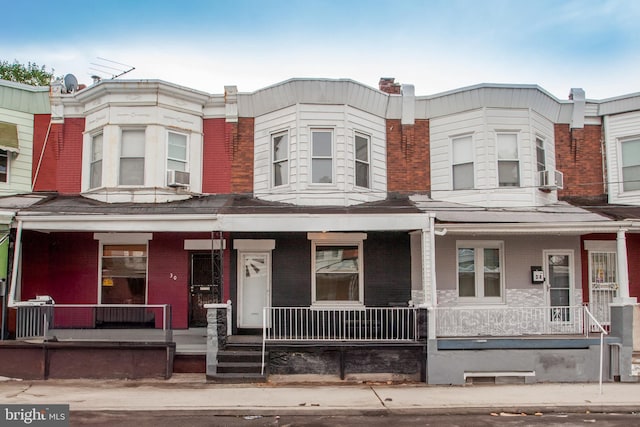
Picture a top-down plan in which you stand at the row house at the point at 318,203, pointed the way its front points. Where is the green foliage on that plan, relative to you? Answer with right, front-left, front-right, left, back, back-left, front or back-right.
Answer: back-right

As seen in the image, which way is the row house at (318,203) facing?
toward the camera

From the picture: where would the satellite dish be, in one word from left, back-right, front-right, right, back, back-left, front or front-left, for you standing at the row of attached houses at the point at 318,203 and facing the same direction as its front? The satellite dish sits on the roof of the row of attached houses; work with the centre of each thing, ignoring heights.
right
